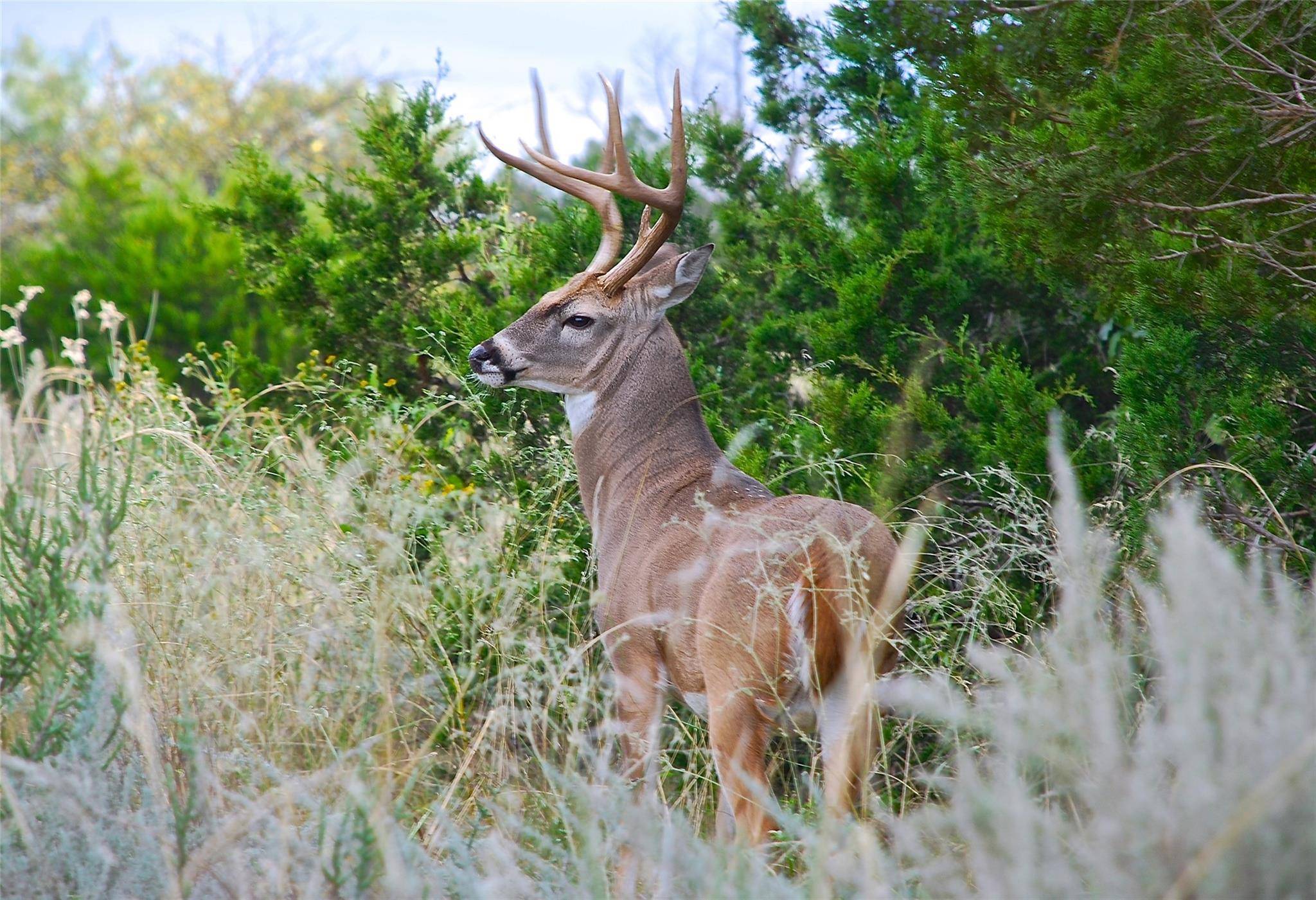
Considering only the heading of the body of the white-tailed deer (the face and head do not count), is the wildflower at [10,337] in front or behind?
in front

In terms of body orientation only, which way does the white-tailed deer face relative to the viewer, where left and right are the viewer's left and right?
facing away from the viewer and to the left of the viewer
